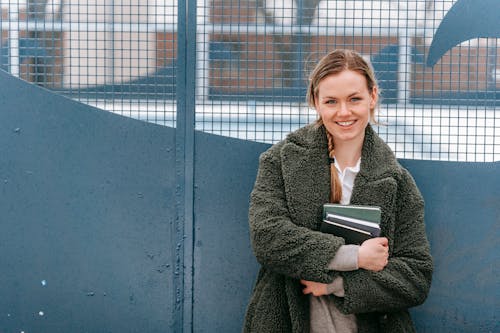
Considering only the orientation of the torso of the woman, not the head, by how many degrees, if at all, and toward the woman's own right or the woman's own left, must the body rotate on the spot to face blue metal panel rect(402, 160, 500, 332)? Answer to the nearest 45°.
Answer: approximately 135° to the woman's own left

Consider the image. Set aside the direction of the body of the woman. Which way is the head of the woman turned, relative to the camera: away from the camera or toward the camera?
toward the camera

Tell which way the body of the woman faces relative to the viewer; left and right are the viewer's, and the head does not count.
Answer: facing the viewer

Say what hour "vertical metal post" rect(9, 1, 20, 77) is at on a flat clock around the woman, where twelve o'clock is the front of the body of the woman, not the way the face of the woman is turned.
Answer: The vertical metal post is roughly at 4 o'clock from the woman.

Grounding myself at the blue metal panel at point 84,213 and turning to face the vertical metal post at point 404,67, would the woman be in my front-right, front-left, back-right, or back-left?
front-right

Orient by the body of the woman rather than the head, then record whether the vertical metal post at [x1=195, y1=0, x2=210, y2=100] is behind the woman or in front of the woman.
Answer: behind

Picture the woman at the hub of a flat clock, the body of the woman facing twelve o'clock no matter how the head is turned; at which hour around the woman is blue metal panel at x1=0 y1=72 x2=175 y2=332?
The blue metal panel is roughly at 4 o'clock from the woman.
